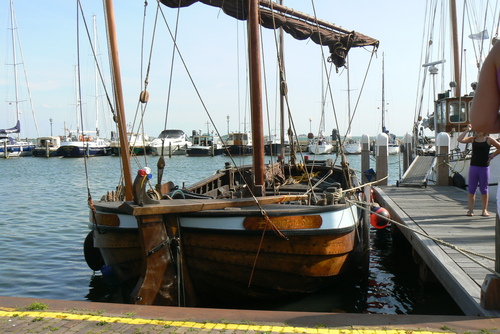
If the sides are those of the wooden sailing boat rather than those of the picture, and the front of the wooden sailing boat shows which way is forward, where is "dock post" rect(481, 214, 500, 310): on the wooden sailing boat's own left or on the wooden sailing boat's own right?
on the wooden sailing boat's own right

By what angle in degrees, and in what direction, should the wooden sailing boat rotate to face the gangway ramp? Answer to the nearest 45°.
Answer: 0° — it already faces it

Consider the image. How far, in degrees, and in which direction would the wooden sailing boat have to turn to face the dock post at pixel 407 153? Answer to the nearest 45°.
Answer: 0° — it already faces it

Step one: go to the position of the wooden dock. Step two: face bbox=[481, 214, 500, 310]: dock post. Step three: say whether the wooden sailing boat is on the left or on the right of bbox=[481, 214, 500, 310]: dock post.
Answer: right

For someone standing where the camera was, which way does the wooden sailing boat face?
facing away from the viewer and to the right of the viewer
